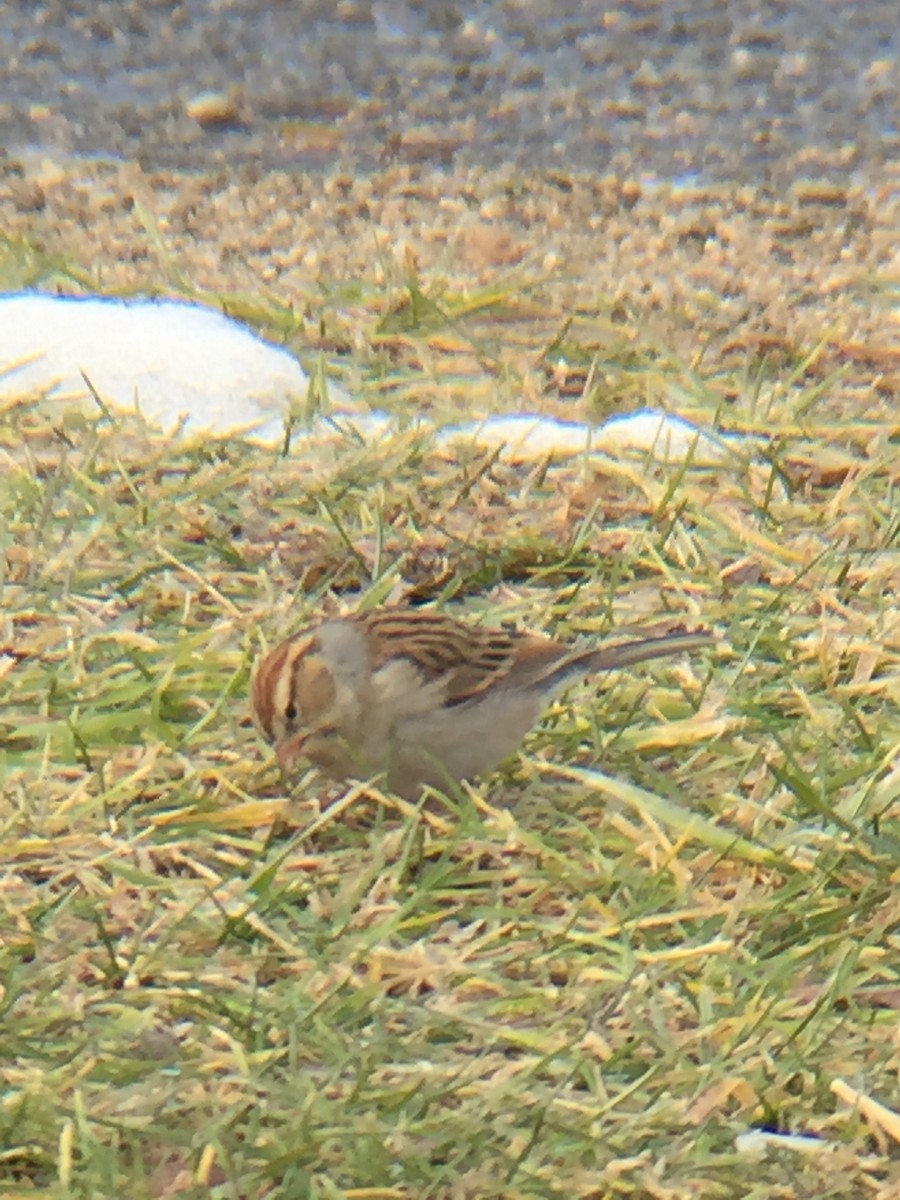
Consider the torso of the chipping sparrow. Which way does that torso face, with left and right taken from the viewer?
facing to the left of the viewer
